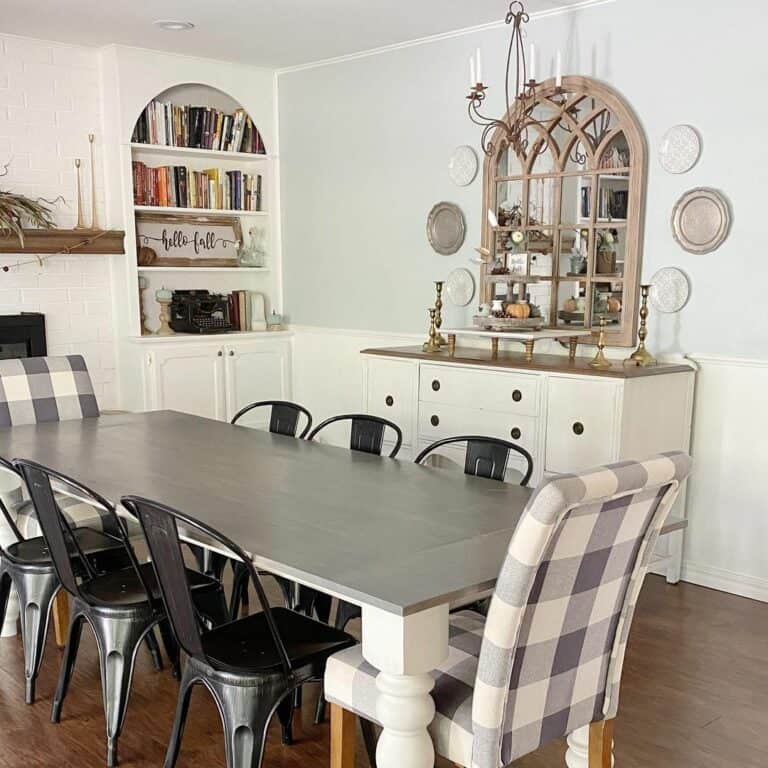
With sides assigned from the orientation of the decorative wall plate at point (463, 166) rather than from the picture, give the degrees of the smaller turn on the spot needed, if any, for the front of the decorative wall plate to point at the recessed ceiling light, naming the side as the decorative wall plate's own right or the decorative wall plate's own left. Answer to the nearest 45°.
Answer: approximately 45° to the decorative wall plate's own right

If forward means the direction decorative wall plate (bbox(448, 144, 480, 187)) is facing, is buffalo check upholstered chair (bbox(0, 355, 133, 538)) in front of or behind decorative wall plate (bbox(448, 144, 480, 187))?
in front

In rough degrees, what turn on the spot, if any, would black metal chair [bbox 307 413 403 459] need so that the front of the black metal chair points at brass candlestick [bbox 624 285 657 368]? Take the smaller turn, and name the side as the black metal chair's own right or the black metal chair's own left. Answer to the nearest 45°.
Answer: approximately 135° to the black metal chair's own left

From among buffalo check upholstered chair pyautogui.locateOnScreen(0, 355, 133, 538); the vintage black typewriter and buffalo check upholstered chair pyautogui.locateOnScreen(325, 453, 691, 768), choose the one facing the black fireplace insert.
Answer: buffalo check upholstered chair pyautogui.locateOnScreen(325, 453, 691, 768)
